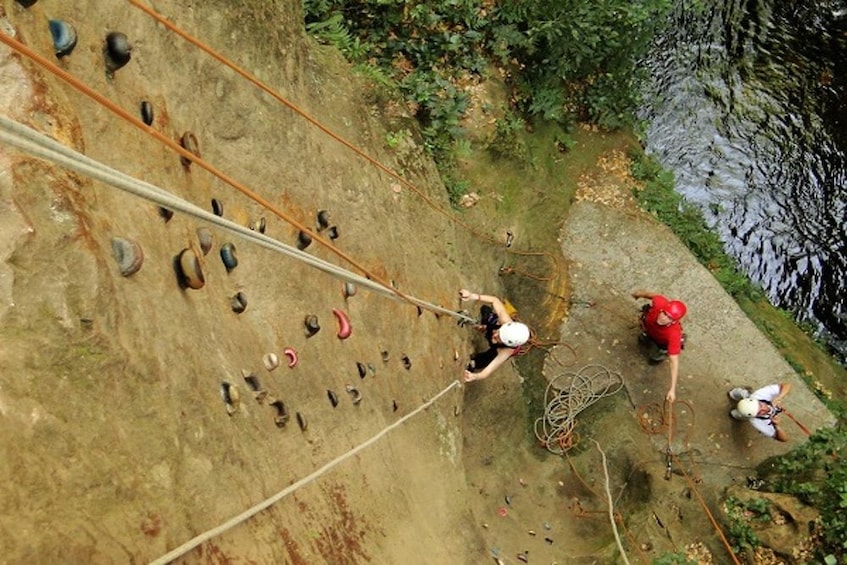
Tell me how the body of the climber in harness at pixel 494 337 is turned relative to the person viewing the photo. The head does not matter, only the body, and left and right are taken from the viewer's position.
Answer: facing to the left of the viewer

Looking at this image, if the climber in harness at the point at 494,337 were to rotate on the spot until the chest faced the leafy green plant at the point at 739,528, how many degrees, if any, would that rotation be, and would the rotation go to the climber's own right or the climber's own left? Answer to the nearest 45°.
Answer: approximately 135° to the climber's own left

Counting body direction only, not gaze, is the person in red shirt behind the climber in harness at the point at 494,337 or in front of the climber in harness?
behind

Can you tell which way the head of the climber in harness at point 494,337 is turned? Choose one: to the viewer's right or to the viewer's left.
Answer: to the viewer's left

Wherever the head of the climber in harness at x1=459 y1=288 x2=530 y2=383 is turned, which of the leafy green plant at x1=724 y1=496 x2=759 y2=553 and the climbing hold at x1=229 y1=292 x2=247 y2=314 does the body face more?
the climbing hold

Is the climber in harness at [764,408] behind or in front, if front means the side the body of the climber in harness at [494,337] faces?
behind
